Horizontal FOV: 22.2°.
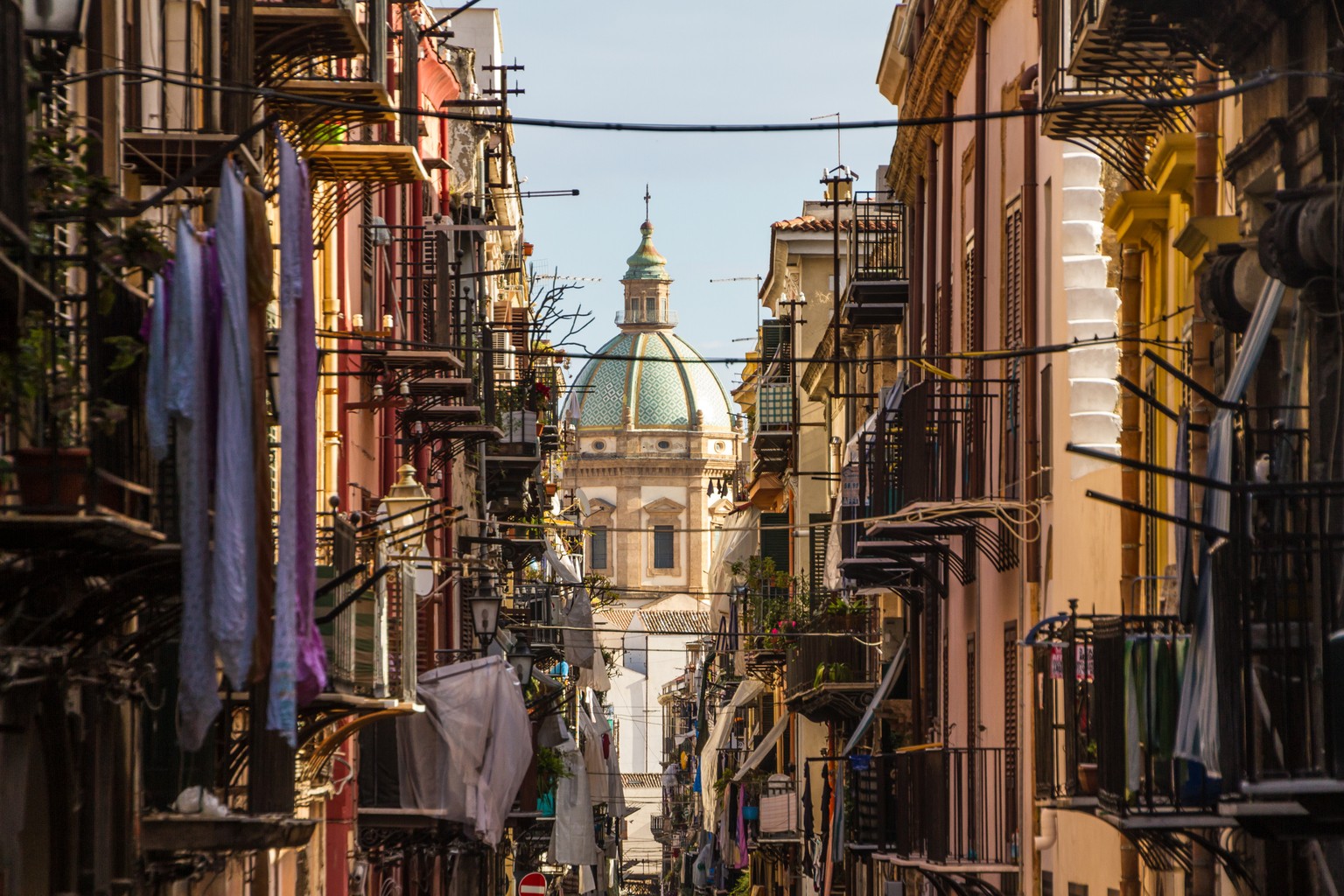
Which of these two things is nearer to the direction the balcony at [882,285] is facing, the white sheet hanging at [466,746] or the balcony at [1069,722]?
the white sheet hanging

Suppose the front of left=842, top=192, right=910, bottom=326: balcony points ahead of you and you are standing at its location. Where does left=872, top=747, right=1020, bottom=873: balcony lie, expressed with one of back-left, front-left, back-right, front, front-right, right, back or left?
left

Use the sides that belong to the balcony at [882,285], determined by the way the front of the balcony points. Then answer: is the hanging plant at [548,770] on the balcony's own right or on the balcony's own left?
on the balcony's own right

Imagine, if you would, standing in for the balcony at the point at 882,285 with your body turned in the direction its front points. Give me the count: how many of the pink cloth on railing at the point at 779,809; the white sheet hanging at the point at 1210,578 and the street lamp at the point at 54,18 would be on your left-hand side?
2

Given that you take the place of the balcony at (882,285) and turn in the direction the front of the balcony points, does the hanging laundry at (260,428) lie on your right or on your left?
on your left

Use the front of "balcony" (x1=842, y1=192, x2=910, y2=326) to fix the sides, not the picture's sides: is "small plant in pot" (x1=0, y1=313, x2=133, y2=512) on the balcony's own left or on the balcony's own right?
on the balcony's own left

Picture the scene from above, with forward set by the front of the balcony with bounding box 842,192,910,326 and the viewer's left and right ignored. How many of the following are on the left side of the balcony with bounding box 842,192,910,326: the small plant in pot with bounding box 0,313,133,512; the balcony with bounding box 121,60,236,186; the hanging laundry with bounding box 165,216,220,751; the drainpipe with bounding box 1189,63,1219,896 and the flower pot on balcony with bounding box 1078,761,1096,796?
5

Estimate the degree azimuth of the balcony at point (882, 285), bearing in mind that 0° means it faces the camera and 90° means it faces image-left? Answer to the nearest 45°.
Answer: approximately 90°

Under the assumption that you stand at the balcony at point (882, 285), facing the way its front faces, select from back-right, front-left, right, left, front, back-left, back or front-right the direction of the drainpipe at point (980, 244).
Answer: left

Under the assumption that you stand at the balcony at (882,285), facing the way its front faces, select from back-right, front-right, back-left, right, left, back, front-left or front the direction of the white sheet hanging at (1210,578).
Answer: left

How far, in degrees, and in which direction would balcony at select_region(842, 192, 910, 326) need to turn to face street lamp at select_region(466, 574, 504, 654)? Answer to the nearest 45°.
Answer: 0° — it already faces it

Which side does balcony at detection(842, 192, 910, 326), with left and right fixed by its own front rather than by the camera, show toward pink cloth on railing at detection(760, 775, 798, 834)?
right

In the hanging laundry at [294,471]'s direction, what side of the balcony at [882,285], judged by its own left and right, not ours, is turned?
left

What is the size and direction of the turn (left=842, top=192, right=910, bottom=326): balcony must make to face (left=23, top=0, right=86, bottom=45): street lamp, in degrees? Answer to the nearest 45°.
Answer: approximately 90° to its left

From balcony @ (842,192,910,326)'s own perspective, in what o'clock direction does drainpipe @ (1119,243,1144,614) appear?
The drainpipe is roughly at 9 o'clock from the balcony.

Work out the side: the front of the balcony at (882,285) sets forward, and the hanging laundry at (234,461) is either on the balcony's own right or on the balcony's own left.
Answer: on the balcony's own left

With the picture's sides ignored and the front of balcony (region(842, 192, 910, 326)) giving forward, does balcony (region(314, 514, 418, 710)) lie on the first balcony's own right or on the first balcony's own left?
on the first balcony's own left

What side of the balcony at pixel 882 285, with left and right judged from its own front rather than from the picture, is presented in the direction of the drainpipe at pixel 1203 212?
left
